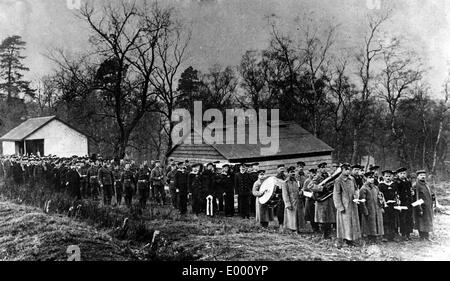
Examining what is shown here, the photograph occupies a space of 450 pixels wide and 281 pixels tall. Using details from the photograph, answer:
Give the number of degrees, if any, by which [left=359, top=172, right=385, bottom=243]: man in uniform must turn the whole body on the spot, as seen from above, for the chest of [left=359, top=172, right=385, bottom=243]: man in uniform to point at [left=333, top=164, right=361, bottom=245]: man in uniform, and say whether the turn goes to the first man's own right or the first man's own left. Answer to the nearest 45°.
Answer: approximately 90° to the first man's own right

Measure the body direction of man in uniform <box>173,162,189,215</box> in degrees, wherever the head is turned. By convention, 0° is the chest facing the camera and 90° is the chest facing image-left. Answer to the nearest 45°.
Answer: approximately 315°

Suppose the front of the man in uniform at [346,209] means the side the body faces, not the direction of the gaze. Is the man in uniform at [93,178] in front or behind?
behind

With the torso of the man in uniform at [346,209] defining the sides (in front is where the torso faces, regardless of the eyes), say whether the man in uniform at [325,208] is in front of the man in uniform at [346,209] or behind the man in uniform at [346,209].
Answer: behind

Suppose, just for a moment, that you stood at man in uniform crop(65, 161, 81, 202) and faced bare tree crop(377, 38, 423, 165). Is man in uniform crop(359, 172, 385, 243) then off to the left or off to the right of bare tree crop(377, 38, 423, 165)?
right

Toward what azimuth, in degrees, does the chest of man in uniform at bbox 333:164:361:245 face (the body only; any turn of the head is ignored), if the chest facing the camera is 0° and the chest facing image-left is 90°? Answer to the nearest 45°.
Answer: approximately 315°

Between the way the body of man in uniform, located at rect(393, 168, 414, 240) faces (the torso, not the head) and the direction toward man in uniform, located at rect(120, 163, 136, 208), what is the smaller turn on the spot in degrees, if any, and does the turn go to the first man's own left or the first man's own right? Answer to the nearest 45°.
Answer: approximately 135° to the first man's own right

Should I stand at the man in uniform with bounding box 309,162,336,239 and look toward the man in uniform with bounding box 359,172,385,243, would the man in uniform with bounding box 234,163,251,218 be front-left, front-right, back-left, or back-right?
back-left
